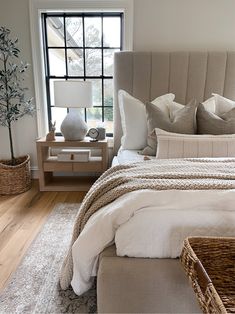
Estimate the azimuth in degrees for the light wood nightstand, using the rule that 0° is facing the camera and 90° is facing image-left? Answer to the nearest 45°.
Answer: approximately 0°

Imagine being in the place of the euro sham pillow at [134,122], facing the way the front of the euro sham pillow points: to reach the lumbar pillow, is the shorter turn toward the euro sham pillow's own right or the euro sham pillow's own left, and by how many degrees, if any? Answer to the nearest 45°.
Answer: approximately 45° to the euro sham pillow's own left

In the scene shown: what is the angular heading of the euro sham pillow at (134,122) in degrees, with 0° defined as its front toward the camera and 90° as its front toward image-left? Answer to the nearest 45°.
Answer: approximately 0°

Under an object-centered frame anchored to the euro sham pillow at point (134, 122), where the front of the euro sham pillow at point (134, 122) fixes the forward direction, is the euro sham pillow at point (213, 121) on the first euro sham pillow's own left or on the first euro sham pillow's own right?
on the first euro sham pillow's own left

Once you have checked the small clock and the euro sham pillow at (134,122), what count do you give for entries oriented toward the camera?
2

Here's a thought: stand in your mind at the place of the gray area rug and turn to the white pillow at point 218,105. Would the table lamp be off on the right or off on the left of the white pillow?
left

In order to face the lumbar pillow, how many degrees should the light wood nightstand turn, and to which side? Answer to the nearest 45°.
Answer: approximately 45° to its left

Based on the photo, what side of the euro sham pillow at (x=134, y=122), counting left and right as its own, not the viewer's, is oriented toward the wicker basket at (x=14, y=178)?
right
